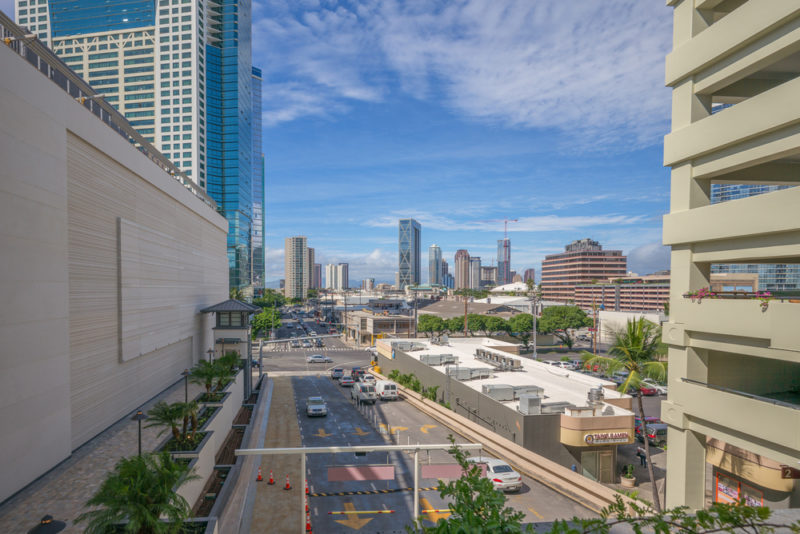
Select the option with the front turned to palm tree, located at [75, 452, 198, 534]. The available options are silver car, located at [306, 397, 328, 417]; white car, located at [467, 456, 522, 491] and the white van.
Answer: silver car, located at [306, 397, 328, 417]

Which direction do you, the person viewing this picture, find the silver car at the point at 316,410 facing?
facing the viewer

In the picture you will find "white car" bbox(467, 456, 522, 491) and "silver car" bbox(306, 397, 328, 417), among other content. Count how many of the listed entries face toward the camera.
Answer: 1

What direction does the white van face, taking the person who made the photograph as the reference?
facing away from the viewer and to the left of the viewer

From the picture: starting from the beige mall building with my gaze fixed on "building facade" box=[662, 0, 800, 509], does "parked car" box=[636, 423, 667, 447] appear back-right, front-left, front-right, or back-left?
front-left

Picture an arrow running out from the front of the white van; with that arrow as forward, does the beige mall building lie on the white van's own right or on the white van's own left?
on the white van's own left
